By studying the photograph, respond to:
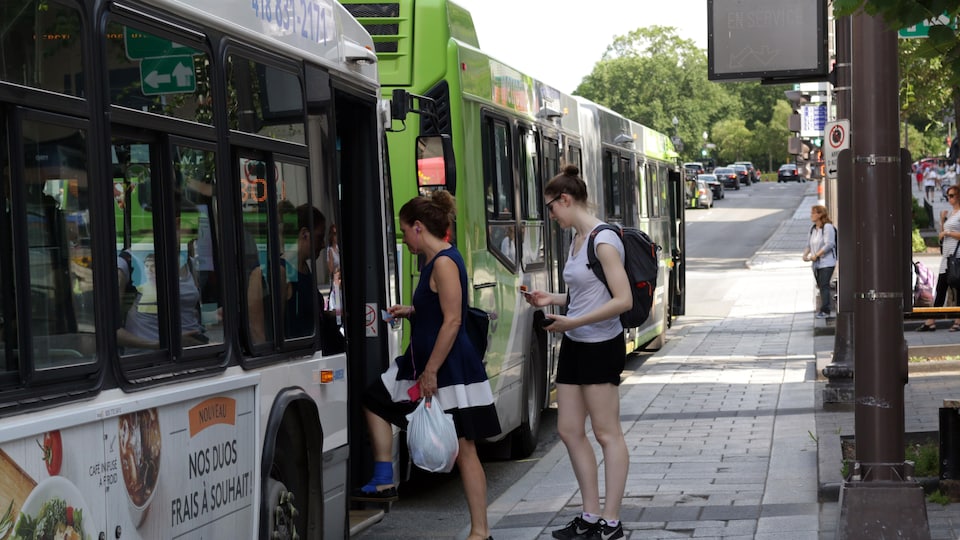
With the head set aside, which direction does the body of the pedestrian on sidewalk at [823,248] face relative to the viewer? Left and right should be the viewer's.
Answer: facing the viewer and to the left of the viewer

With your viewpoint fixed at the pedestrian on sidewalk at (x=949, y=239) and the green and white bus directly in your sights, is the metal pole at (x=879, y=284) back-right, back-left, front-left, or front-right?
front-left

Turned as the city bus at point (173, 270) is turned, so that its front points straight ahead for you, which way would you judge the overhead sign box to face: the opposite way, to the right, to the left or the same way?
the opposite way

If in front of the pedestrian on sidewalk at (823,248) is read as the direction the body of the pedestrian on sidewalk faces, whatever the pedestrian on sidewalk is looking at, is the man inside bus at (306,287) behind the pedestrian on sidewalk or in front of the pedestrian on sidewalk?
in front

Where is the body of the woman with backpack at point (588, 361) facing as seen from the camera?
to the viewer's left

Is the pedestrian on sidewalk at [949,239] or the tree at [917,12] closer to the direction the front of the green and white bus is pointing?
the pedestrian on sidewalk

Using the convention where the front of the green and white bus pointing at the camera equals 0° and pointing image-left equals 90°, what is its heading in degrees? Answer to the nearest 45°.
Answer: approximately 225°

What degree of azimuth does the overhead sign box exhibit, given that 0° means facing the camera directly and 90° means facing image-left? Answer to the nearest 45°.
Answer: approximately 0°

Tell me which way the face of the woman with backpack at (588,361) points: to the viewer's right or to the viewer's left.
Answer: to the viewer's left

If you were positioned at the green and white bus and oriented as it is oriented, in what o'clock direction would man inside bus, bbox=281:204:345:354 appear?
The man inside bus is roughly at 5 o'clock from the green and white bus.

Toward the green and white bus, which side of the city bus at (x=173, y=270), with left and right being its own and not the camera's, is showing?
front

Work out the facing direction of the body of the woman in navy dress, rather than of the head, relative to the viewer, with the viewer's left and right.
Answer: facing to the left of the viewer

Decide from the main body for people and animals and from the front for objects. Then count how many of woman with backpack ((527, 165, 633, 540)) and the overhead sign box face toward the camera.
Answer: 1
